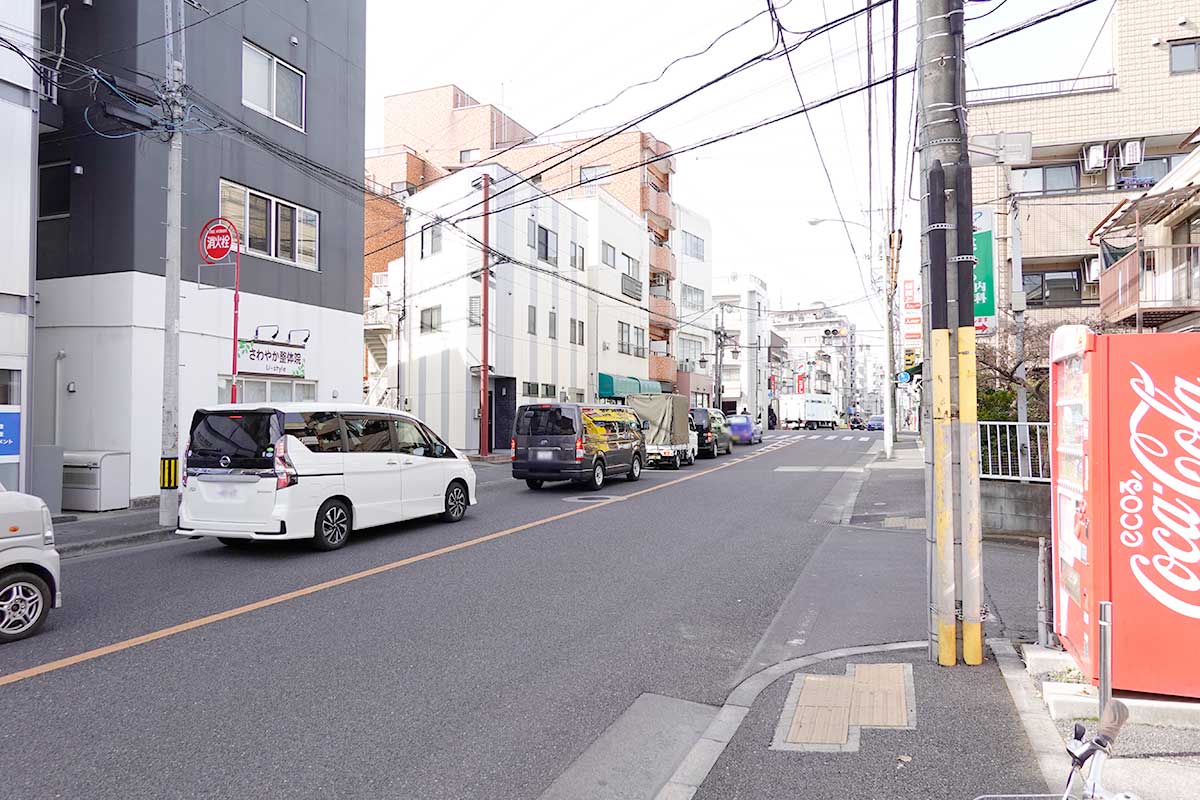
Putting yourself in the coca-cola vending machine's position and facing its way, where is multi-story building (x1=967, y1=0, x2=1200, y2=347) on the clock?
The multi-story building is roughly at 3 o'clock from the coca-cola vending machine.

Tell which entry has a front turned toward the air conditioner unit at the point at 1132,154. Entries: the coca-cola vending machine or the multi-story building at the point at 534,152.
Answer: the multi-story building

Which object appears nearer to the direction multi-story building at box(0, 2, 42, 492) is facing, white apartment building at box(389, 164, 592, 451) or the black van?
the black van

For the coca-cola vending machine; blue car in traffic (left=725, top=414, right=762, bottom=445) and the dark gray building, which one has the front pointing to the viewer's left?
the coca-cola vending machine

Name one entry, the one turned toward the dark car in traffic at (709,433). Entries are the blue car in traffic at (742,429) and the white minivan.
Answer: the white minivan

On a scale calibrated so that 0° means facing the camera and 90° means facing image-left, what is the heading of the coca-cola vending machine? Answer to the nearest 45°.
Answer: approximately 90°

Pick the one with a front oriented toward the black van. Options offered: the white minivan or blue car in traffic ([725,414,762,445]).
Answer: the white minivan

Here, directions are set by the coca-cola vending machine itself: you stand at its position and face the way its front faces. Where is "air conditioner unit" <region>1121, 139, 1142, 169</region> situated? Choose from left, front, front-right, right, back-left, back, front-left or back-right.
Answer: right

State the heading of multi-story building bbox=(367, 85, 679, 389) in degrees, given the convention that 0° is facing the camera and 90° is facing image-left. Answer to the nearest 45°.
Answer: approximately 315°

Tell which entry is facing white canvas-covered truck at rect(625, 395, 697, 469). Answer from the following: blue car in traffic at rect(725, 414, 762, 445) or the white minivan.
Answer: the white minivan

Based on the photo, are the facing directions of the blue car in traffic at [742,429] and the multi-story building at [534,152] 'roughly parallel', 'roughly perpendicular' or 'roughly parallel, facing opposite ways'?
roughly perpendicular

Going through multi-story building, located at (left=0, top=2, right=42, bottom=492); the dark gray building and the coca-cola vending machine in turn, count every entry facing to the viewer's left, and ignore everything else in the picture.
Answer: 1

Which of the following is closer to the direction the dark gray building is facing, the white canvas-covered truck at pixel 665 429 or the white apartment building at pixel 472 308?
the white canvas-covered truck
